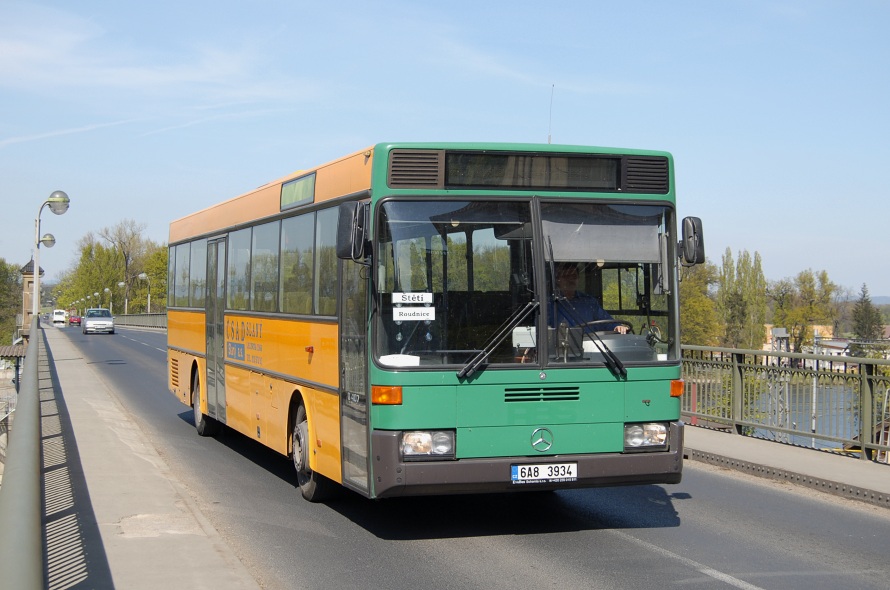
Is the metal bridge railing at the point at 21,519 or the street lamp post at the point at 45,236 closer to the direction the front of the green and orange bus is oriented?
the metal bridge railing

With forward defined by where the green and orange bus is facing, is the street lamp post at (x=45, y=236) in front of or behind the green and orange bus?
behind

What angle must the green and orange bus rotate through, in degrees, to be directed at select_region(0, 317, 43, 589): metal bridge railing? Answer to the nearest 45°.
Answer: approximately 90° to its right

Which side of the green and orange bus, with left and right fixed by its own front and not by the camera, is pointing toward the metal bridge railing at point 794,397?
left

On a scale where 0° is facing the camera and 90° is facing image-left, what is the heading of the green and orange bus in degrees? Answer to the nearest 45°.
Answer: approximately 315°
